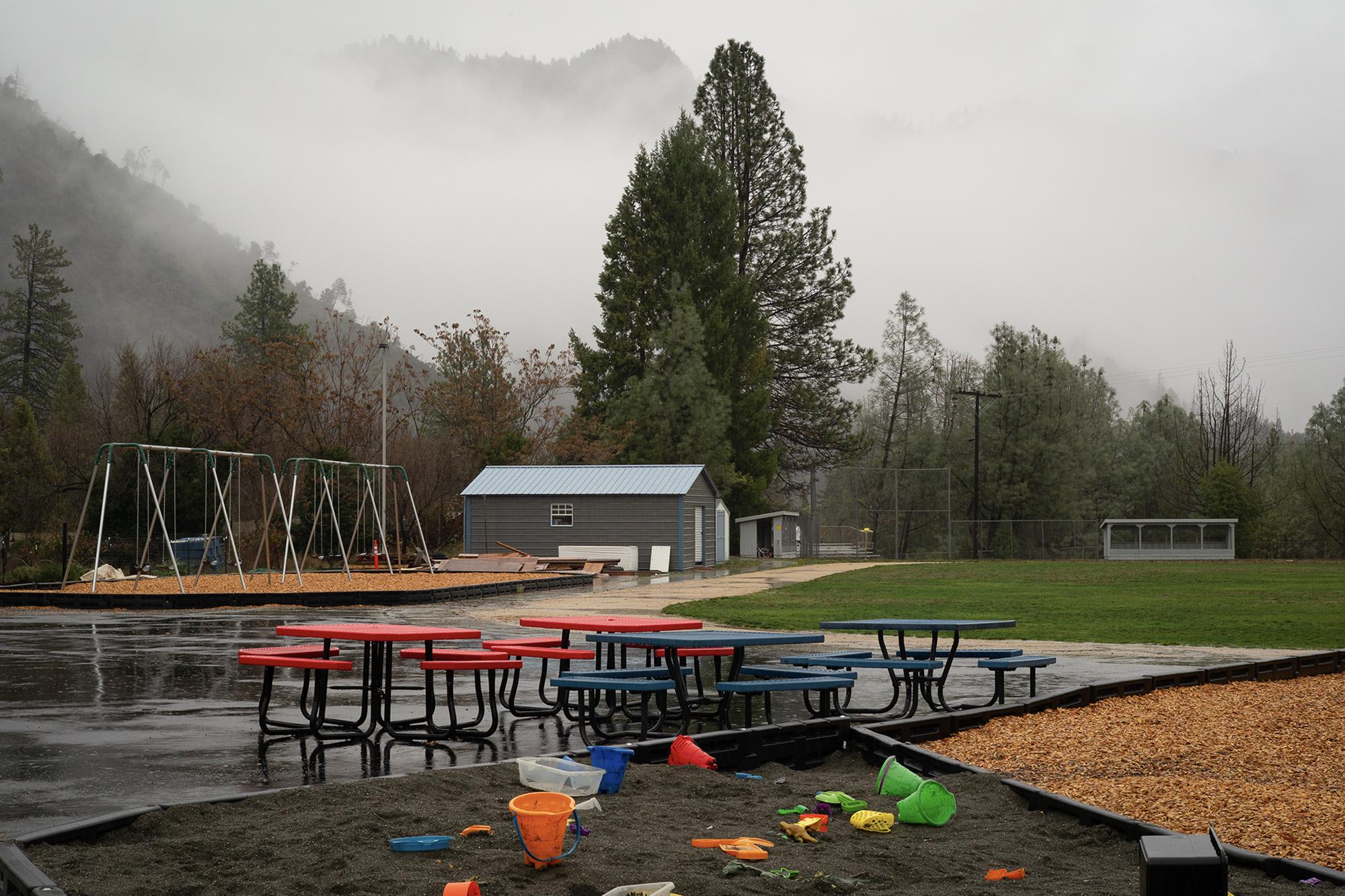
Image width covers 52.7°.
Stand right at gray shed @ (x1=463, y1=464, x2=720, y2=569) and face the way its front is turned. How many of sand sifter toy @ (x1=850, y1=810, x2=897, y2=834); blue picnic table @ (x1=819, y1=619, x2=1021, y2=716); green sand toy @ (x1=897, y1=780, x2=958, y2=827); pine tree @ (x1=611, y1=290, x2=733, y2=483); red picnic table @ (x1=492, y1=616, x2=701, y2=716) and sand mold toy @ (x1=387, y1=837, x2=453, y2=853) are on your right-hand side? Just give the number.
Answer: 5

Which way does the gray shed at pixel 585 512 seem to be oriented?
to the viewer's right

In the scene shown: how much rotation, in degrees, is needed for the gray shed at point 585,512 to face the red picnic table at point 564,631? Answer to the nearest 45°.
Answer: approximately 90° to its right

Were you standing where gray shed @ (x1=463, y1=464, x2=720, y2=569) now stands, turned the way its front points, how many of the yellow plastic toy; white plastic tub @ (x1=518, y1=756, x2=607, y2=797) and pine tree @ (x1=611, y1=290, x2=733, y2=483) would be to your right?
2

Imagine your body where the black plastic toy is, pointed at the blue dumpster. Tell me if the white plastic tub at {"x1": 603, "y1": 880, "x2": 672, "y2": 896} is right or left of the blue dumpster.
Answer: left

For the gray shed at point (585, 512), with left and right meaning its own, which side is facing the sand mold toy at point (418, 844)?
right

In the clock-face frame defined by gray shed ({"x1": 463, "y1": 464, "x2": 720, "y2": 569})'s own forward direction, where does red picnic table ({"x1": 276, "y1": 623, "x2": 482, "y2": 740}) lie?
The red picnic table is roughly at 3 o'clock from the gray shed.

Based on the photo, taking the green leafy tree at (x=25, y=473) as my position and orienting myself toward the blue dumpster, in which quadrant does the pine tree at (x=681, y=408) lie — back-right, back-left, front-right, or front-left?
front-left

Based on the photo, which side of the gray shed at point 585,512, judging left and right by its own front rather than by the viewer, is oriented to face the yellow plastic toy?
right

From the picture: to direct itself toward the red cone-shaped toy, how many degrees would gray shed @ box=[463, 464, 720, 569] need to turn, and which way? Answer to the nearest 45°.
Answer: approximately 90° to its right

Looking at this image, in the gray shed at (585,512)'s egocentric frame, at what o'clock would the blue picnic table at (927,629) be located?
The blue picnic table is roughly at 3 o'clock from the gray shed.

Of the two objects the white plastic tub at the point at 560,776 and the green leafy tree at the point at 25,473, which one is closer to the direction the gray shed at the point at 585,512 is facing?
the white plastic tub

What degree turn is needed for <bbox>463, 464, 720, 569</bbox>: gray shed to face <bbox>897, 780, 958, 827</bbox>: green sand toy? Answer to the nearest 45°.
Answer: approximately 90° to its right

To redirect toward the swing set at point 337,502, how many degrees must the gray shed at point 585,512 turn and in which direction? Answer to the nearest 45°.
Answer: approximately 135° to its right

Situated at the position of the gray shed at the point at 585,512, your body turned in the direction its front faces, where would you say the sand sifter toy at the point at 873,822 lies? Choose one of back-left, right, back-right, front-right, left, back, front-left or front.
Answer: right

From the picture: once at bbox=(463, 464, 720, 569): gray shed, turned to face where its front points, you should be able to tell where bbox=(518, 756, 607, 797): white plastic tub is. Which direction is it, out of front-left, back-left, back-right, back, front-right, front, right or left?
right

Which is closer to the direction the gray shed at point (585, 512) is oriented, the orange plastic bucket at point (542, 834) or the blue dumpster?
the orange plastic bucket

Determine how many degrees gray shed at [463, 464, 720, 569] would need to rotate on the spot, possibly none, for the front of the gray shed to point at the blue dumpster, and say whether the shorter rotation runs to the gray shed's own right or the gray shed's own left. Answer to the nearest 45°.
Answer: approximately 180°

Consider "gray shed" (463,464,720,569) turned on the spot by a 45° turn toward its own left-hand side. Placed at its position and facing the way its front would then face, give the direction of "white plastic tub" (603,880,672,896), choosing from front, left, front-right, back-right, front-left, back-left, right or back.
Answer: back-right
